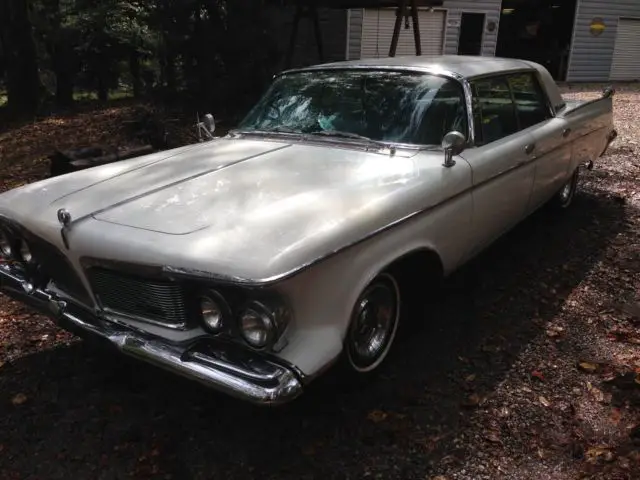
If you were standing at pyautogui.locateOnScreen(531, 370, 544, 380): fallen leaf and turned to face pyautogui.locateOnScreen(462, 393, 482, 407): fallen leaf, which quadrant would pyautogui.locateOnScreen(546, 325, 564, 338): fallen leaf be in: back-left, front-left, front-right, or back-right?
back-right

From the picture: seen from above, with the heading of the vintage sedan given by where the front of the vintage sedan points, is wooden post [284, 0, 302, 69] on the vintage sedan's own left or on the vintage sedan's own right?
on the vintage sedan's own right

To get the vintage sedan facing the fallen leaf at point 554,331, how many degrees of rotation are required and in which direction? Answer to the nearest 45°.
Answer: approximately 135° to its left

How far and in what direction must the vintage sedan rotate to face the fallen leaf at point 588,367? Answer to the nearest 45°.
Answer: approximately 135° to its left

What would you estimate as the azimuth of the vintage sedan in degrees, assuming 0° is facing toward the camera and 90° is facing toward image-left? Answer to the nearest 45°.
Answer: approximately 45°
